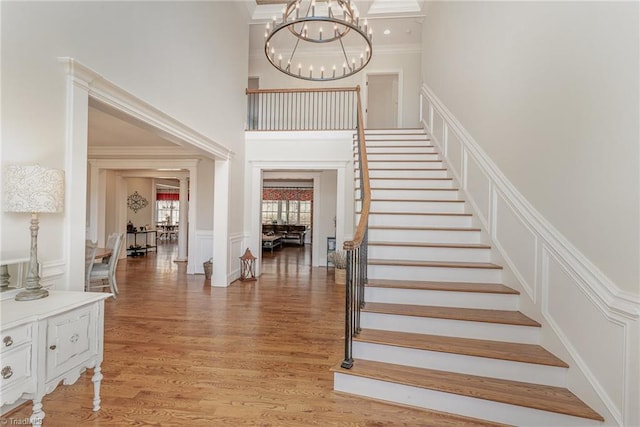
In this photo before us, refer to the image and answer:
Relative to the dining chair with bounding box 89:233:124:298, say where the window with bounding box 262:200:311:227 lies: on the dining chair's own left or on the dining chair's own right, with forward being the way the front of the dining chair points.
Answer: on the dining chair's own right

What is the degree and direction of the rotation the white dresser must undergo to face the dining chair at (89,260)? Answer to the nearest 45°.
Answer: approximately 135° to its left

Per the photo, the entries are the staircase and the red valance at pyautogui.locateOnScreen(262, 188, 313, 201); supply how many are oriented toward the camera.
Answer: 2

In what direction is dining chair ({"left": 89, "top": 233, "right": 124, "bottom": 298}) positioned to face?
to the viewer's left

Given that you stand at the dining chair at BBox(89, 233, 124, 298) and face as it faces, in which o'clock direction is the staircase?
The staircase is roughly at 8 o'clock from the dining chair.

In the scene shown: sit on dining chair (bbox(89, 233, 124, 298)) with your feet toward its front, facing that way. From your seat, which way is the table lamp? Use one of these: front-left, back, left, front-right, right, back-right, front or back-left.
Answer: left

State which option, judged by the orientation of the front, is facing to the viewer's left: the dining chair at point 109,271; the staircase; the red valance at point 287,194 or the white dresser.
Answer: the dining chair

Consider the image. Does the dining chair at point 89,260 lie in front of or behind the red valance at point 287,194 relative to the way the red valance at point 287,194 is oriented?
in front

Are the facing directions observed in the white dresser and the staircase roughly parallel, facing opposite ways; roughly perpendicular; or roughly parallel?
roughly perpendicular

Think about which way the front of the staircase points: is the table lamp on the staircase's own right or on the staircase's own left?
on the staircase's own right

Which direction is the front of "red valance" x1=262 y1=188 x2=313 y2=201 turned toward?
toward the camera

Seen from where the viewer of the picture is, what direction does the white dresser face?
facing the viewer and to the right of the viewer

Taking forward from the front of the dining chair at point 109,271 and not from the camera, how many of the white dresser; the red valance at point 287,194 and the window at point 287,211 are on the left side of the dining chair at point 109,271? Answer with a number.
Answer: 1

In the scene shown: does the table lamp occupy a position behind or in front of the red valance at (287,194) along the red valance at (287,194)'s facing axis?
in front

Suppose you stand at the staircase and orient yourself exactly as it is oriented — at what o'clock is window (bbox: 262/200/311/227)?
The window is roughly at 5 o'clock from the staircase.

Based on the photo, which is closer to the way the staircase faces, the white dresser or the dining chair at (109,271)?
the white dresser

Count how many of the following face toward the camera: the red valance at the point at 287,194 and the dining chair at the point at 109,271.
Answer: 1
